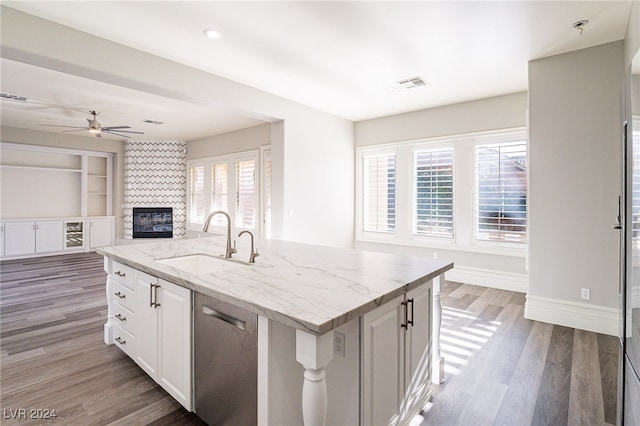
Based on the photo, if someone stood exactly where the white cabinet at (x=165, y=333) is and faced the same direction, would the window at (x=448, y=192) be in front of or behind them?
behind

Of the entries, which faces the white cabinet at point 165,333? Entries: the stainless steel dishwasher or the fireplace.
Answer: the fireplace

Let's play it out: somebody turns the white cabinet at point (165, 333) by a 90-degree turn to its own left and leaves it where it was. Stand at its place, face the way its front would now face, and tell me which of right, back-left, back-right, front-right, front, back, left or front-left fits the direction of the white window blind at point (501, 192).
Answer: front-left

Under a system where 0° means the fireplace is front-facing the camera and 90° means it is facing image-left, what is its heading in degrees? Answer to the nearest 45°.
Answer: approximately 0°

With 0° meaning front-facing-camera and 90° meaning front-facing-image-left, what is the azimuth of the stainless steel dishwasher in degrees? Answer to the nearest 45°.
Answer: approximately 45°

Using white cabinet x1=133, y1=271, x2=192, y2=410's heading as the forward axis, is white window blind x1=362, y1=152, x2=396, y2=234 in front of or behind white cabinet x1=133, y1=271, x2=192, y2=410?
behind

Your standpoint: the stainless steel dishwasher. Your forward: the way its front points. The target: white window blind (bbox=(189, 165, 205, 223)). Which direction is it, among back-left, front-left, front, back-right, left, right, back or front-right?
back-right

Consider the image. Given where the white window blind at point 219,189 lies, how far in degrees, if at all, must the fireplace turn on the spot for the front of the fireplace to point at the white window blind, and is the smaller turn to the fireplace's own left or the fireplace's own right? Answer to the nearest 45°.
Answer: approximately 45° to the fireplace's own left

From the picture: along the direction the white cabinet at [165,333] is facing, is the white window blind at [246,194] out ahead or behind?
behind

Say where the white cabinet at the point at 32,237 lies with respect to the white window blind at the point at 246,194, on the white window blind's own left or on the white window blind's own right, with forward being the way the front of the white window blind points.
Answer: on the white window blind's own right
